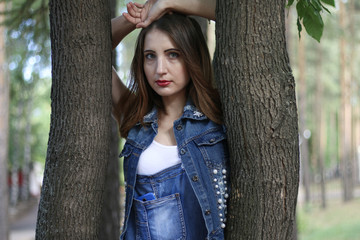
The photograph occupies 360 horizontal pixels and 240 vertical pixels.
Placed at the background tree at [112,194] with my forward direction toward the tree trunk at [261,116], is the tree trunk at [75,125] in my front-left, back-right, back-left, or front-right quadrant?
front-right

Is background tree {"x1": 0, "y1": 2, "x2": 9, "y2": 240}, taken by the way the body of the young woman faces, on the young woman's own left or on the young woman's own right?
on the young woman's own right

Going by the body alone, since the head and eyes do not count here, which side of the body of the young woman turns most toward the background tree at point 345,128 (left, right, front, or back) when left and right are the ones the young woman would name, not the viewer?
back

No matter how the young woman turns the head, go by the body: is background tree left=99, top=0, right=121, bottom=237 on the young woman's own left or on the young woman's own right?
on the young woman's own right

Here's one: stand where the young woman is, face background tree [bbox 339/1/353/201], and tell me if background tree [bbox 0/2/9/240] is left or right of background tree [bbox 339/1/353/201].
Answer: left

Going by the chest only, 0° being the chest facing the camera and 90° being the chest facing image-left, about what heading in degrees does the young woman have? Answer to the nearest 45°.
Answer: approximately 45°

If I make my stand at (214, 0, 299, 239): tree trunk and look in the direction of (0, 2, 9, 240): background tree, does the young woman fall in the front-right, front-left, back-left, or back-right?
front-left
